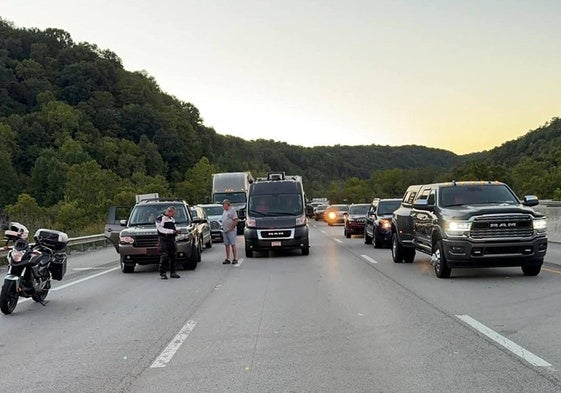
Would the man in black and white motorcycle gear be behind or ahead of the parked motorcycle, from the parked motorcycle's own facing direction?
behind

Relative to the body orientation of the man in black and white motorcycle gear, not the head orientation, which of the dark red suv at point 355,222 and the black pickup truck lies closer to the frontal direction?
the black pickup truck

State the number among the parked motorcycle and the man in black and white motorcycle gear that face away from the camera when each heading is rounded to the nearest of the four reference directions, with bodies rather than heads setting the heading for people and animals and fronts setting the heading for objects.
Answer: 0

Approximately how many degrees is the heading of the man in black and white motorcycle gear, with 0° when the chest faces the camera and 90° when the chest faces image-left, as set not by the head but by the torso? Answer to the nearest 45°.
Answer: approximately 315°

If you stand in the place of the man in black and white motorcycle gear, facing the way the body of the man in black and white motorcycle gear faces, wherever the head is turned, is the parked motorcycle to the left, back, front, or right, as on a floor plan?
right

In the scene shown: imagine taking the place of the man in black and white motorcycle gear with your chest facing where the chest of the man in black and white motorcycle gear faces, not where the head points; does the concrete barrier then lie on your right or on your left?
on your left

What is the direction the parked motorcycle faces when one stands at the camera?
facing the viewer and to the left of the viewer

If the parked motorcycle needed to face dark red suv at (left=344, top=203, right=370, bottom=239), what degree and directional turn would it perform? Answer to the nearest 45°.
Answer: approximately 180°

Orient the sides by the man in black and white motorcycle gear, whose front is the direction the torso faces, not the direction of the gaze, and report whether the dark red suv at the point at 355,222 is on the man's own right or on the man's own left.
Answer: on the man's own left

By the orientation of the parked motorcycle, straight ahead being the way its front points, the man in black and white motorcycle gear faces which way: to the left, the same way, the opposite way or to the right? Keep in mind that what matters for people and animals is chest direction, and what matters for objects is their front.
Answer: to the left

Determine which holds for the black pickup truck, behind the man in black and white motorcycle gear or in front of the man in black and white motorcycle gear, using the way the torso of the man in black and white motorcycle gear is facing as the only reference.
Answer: in front

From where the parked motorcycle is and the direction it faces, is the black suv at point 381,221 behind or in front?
behind
